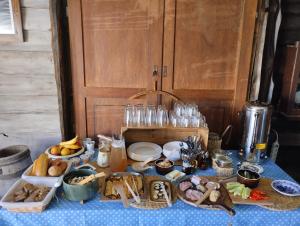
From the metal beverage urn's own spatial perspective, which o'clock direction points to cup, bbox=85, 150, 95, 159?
The cup is roughly at 2 o'clock from the metal beverage urn.

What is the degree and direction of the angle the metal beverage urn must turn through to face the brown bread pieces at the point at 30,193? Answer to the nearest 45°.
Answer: approximately 45° to its right

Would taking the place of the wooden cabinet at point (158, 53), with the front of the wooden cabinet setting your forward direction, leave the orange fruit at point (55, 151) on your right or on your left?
on your right

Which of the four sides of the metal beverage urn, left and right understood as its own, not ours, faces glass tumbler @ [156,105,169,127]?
right

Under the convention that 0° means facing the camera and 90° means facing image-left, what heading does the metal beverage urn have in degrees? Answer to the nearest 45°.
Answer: approximately 0°

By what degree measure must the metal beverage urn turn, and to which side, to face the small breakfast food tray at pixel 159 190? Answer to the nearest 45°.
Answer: approximately 45° to its right

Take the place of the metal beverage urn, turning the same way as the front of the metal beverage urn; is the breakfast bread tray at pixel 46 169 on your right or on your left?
on your right

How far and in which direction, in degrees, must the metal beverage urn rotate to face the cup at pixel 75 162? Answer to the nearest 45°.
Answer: approximately 45° to its right

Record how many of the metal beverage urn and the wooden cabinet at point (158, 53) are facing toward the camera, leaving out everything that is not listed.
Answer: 2
